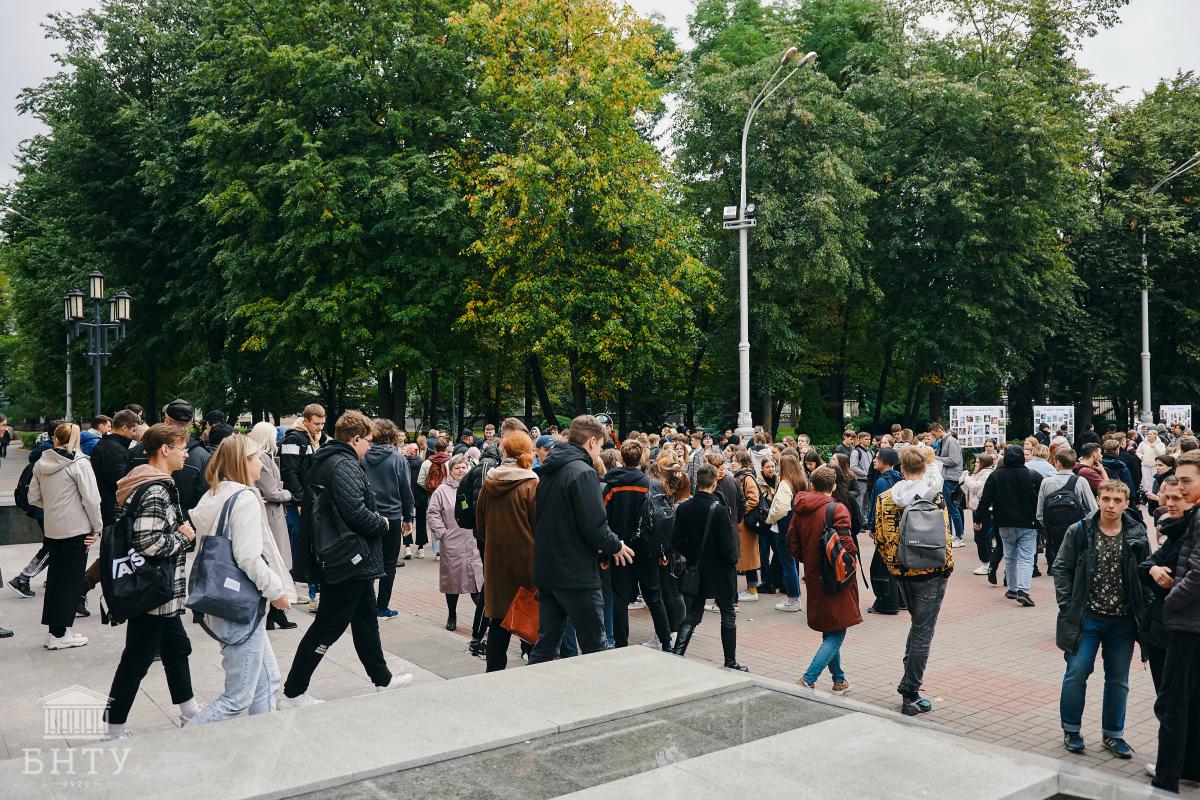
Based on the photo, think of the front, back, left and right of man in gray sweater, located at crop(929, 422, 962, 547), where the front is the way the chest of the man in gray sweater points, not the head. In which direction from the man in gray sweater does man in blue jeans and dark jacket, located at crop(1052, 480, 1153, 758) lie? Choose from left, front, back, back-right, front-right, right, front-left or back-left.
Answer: left

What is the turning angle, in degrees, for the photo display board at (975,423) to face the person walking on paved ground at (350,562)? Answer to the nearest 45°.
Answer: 0° — it already faces them

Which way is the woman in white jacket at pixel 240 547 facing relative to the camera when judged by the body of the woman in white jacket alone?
to the viewer's right

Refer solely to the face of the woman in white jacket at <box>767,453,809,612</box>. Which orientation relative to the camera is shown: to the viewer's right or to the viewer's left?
to the viewer's left

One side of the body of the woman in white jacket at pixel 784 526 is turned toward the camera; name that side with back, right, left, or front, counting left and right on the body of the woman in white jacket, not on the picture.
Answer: left

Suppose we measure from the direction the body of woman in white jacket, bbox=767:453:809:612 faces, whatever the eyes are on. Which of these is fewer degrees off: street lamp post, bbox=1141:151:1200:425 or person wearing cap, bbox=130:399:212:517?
the person wearing cap

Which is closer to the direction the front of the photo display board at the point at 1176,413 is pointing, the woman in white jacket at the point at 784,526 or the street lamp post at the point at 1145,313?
the woman in white jacket
